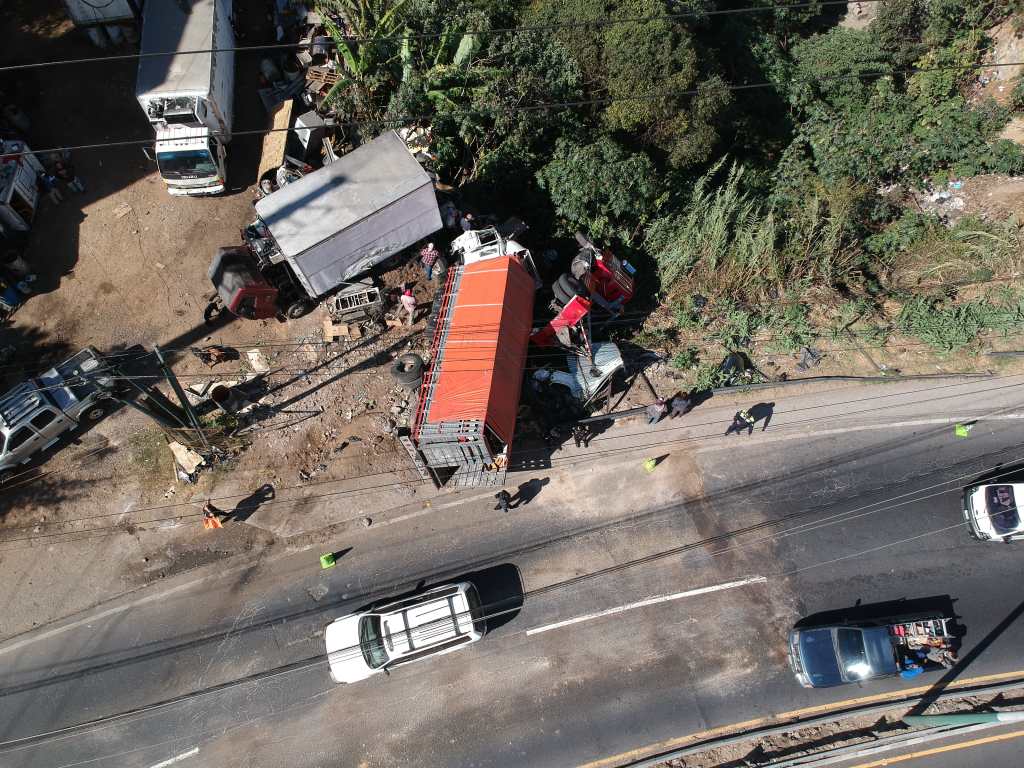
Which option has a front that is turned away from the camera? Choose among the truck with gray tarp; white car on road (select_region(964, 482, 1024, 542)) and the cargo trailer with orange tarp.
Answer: the cargo trailer with orange tarp

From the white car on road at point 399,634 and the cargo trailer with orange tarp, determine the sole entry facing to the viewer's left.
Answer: the white car on road

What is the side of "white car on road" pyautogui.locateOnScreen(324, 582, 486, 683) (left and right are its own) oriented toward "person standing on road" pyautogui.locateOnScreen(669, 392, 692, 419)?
back

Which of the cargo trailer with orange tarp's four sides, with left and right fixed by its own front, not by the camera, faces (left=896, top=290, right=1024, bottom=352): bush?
right

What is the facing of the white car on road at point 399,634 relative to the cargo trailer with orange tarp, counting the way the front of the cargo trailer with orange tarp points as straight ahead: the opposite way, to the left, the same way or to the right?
to the left

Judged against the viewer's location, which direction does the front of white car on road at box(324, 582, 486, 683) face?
facing to the left of the viewer

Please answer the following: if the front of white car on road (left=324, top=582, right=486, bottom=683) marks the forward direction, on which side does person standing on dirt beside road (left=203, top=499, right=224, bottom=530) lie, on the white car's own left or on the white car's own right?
on the white car's own right

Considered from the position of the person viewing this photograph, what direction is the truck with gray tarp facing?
facing the viewer and to the left of the viewer

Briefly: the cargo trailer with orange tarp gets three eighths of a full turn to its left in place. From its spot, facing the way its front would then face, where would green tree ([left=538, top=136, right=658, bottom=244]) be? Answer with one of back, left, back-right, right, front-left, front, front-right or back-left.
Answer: back

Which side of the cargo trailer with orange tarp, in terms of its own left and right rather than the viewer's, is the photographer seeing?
back

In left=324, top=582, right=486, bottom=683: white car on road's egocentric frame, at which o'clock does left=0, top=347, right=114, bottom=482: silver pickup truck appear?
The silver pickup truck is roughly at 2 o'clock from the white car on road.

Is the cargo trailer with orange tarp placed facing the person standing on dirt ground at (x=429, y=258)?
yes
